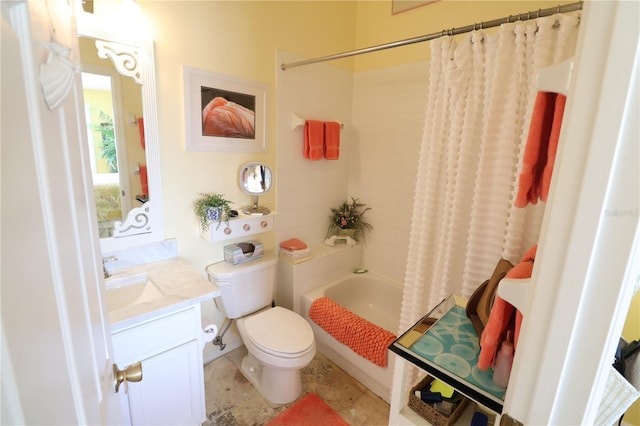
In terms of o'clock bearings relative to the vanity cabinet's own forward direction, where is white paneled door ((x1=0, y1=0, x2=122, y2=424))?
The white paneled door is roughly at 2 o'clock from the vanity cabinet.

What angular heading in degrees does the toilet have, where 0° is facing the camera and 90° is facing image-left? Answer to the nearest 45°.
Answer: approximately 315°

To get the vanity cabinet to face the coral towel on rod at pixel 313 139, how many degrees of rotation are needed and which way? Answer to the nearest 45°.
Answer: approximately 90° to its left

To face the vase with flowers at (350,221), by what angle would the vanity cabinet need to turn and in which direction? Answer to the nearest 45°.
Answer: approximately 90° to its left

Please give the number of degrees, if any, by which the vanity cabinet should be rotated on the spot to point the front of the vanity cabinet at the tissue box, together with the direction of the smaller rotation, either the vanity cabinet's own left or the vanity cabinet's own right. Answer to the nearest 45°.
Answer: approximately 90° to the vanity cabinet's own left

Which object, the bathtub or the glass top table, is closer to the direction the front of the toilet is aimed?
the glass top table

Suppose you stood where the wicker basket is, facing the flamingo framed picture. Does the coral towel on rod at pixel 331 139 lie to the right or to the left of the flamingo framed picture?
right

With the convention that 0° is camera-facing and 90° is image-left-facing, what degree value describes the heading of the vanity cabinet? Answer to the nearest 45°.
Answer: approximately 315°
